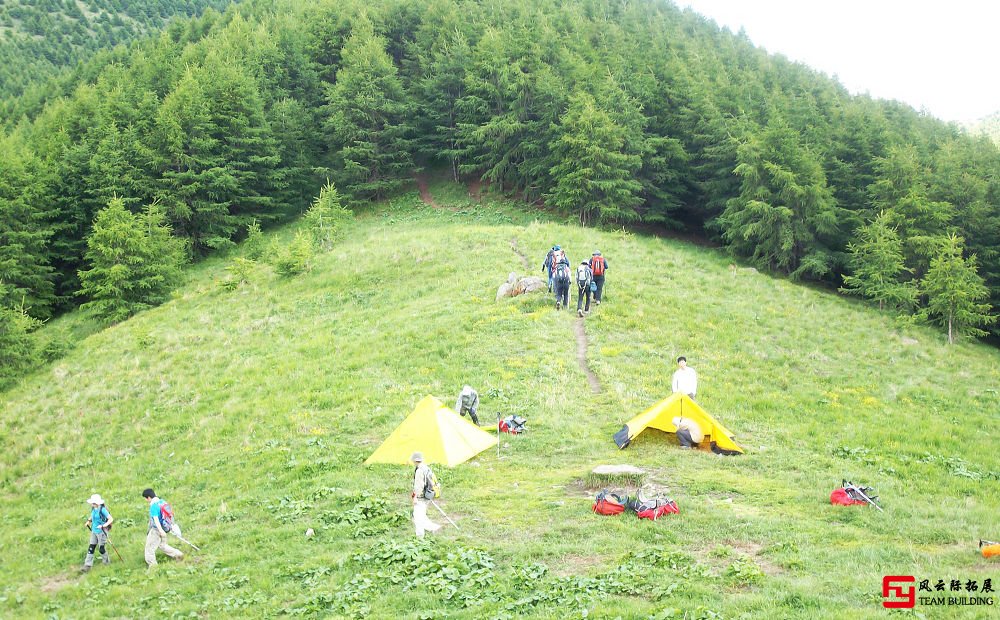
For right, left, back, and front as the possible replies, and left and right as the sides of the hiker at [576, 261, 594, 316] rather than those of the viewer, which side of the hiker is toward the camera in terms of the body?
back

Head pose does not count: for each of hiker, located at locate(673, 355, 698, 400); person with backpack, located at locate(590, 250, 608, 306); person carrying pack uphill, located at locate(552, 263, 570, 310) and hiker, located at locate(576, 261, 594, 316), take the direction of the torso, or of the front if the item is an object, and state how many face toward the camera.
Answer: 1

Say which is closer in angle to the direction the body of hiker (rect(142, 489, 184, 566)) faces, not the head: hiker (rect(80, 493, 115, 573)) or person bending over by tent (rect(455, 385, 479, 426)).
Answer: the hiker

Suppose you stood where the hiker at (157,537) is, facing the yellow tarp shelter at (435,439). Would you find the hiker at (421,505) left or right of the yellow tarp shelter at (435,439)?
right

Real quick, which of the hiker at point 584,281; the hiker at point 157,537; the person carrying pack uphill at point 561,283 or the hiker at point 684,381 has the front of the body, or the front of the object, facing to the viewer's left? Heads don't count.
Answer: the hiker at point 157,537

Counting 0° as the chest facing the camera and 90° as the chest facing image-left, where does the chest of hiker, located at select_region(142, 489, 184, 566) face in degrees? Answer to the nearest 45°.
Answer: approximately 90°

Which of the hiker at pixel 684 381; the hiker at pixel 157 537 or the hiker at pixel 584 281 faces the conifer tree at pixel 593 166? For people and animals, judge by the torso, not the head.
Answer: the hiker at pixel 584 281

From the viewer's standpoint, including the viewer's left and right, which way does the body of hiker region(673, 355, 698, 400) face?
facing the viewer

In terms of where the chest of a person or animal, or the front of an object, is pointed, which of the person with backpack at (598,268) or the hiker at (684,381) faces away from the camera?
the person with backpack

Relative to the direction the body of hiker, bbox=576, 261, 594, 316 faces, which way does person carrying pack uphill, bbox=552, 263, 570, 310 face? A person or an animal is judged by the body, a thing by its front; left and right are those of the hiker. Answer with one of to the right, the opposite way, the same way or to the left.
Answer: the same way

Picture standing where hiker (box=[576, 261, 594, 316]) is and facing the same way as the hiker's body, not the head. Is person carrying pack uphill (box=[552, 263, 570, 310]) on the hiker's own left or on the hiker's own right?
on the hiker's own left

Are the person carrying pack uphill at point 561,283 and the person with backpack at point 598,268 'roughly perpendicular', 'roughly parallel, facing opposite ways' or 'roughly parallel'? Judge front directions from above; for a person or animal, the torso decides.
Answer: roughly parallel

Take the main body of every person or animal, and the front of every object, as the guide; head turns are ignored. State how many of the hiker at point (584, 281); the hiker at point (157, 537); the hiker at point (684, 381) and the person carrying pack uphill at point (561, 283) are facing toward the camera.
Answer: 1

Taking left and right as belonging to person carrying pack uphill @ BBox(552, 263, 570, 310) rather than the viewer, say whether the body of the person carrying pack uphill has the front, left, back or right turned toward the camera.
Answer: back

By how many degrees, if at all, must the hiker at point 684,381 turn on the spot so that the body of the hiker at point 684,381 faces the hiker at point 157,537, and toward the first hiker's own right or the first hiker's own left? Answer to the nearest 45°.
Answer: approximately 45° to the first hiker's own right

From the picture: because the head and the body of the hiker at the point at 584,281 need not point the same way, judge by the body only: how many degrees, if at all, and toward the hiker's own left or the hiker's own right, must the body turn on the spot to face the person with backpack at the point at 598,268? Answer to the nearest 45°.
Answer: approximately 45° to the hiker's own right

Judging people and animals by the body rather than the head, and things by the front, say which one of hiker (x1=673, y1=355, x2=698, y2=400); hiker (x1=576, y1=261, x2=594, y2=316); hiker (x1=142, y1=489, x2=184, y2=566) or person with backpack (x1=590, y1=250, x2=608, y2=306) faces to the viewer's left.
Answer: hiker (x1=142, y1=489, x2=184, y2=566)

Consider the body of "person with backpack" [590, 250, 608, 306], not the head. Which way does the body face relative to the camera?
away from the camera

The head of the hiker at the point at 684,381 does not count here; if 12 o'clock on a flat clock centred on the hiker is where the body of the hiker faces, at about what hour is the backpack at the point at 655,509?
The backpack is roughly at 12 o'clock from the hiker.

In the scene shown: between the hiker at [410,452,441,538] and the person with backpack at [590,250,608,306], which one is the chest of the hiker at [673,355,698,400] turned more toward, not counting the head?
the hiker

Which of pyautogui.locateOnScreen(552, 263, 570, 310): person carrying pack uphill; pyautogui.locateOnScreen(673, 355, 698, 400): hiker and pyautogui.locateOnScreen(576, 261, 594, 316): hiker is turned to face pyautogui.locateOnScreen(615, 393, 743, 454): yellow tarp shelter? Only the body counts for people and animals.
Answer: pyautogui.locateOnScreen(673, 355, 698, 400): hiker
